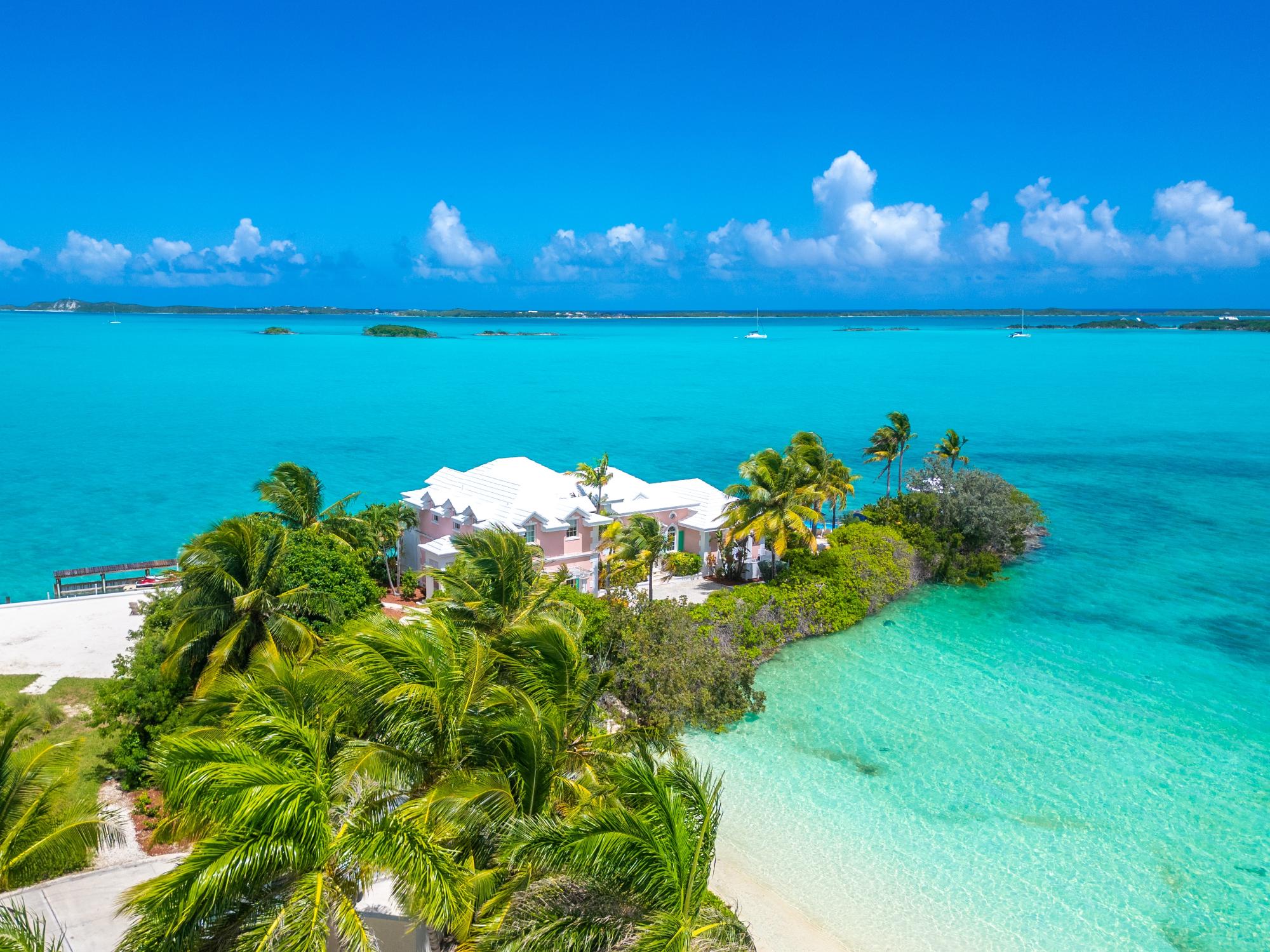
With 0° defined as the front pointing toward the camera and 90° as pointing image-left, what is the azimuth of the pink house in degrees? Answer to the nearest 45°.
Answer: approximately 0°

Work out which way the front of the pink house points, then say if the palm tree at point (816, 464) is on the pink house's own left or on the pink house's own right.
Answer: on the pink house's own left

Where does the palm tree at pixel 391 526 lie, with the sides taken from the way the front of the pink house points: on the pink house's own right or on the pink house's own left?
on the pink house's own right

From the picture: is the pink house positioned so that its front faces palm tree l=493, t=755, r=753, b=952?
yes

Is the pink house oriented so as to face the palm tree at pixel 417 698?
yes

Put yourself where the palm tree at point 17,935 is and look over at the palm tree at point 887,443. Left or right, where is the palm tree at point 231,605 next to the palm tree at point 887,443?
left

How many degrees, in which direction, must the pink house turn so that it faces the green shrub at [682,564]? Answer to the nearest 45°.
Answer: approximately 90° to its left

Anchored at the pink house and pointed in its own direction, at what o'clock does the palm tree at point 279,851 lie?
The palm tree is roughly at 12 o'clock from the pink house.

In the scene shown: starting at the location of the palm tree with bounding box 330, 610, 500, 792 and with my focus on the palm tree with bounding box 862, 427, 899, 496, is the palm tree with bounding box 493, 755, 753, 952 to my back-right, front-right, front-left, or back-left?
back-right

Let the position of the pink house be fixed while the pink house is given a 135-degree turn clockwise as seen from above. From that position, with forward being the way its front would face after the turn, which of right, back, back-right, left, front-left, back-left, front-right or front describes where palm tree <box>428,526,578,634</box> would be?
back-left

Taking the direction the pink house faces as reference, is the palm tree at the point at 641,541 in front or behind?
in front

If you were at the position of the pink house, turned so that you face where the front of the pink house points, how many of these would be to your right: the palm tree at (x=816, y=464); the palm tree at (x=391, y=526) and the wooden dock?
2

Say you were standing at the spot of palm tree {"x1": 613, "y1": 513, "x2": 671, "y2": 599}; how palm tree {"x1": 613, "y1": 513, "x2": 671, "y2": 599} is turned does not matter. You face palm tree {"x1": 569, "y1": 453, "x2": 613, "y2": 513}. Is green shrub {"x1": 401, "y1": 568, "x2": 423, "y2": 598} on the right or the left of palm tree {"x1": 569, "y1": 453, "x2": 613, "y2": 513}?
left

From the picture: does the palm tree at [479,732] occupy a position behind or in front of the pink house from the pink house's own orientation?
in front

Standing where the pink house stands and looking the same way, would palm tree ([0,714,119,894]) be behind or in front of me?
in front

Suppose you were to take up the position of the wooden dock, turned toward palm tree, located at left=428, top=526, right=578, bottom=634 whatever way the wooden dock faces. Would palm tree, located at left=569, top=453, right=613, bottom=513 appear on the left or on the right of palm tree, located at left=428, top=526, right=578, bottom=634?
left
